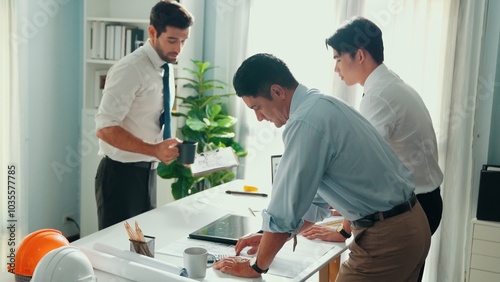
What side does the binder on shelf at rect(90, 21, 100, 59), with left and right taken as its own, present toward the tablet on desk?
front

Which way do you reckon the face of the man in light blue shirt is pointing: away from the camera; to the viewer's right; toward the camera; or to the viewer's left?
to the viewer's left

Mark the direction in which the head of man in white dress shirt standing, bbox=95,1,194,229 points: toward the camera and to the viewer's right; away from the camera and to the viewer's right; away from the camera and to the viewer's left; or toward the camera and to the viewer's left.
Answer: toward the camera and to the viewer's right

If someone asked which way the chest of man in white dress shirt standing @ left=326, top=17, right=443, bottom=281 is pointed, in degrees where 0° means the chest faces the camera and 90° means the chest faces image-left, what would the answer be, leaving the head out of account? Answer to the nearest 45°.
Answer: approximately 90°

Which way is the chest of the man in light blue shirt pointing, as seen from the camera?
to the viewer's left

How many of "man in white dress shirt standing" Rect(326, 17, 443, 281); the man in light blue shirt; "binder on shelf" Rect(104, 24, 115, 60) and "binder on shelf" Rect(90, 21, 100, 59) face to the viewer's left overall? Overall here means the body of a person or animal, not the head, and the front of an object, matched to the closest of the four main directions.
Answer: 2

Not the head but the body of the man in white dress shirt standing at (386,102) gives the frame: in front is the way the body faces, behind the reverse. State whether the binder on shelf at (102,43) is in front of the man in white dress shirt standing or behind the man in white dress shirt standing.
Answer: in front

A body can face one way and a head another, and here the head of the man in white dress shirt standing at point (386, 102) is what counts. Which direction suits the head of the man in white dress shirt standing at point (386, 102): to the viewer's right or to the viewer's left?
to the viewer's left

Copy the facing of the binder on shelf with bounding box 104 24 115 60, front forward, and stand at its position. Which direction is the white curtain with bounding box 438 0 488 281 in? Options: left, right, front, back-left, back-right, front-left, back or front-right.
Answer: front-left

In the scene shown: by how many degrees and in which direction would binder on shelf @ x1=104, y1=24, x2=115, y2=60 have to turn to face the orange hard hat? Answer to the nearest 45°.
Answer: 0° — it already faces it

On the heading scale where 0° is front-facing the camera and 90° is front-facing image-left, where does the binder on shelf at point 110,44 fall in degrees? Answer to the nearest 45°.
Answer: approximately 0°

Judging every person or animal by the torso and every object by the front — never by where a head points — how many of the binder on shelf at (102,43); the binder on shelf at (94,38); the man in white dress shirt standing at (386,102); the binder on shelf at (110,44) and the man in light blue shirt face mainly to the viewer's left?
2
